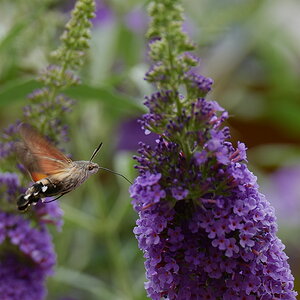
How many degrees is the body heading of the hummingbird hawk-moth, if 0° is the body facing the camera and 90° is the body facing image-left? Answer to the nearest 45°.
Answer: approximately 270°
